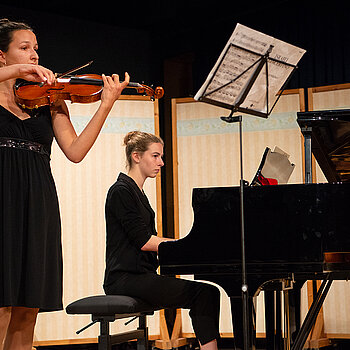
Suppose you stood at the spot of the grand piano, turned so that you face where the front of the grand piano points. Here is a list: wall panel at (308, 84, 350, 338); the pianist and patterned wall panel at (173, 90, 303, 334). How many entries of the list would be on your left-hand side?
0

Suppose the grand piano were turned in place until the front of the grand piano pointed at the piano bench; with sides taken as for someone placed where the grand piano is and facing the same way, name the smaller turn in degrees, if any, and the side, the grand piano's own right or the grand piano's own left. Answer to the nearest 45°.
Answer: approximately 45° to the grand piano's own right

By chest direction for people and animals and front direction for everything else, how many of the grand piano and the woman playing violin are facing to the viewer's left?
1

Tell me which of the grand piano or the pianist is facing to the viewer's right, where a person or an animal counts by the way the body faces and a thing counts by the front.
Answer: the pianist

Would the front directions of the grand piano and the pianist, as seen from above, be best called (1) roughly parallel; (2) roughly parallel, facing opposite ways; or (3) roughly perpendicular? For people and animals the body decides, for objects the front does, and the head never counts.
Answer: roughly parallel, facing opposite ways

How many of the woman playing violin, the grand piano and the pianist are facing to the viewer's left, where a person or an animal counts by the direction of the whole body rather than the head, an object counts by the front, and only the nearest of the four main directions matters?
1

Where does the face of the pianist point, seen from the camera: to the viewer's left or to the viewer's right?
to the viewer's right

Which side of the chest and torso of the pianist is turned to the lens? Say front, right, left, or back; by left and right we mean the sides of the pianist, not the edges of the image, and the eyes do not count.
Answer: right

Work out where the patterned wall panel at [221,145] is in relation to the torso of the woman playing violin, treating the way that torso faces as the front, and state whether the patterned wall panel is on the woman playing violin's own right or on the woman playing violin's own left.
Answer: on the woman playing violin's own left

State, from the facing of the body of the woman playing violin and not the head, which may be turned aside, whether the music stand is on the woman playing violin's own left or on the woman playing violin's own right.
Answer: on the woman playing violin's own left

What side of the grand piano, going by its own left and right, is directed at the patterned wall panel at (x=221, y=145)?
right

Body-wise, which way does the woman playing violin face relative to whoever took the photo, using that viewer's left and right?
facing the viewer and to the right of the viewer

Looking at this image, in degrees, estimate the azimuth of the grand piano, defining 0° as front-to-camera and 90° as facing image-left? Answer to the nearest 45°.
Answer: approximately 90°
